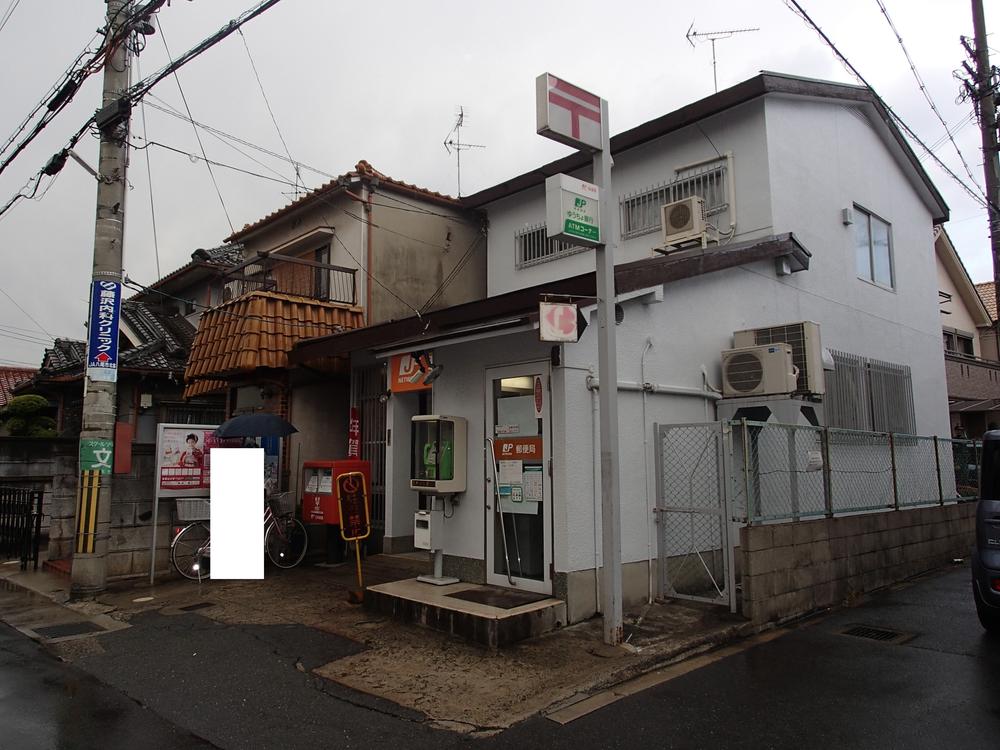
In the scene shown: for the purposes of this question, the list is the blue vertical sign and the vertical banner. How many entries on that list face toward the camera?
2

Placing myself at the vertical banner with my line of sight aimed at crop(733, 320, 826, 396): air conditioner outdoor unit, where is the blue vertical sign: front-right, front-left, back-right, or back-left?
back-right

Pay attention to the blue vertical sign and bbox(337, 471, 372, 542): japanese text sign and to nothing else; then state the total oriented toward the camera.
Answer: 2

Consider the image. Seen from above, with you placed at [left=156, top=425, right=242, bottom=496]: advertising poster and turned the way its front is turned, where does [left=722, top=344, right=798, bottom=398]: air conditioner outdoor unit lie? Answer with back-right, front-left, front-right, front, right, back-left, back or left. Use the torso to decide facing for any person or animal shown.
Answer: front-left

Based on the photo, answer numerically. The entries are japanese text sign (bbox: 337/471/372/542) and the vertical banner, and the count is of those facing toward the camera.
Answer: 2

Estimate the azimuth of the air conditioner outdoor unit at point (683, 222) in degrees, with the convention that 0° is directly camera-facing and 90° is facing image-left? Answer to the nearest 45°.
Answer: approximately 45°

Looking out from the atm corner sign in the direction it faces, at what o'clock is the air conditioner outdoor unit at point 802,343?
The air conditioner outdoor unit is roughly at 9 o'clock from the atm corner sign.

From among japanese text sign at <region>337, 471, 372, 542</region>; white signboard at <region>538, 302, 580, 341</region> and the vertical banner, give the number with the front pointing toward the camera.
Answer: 3

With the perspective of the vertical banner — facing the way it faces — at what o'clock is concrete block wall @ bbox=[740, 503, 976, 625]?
The concrete block wall is roughly at 10 o'clock from the vertical banner.

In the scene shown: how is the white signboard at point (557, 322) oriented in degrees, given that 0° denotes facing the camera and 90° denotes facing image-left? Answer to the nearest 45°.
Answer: approximately 0°
